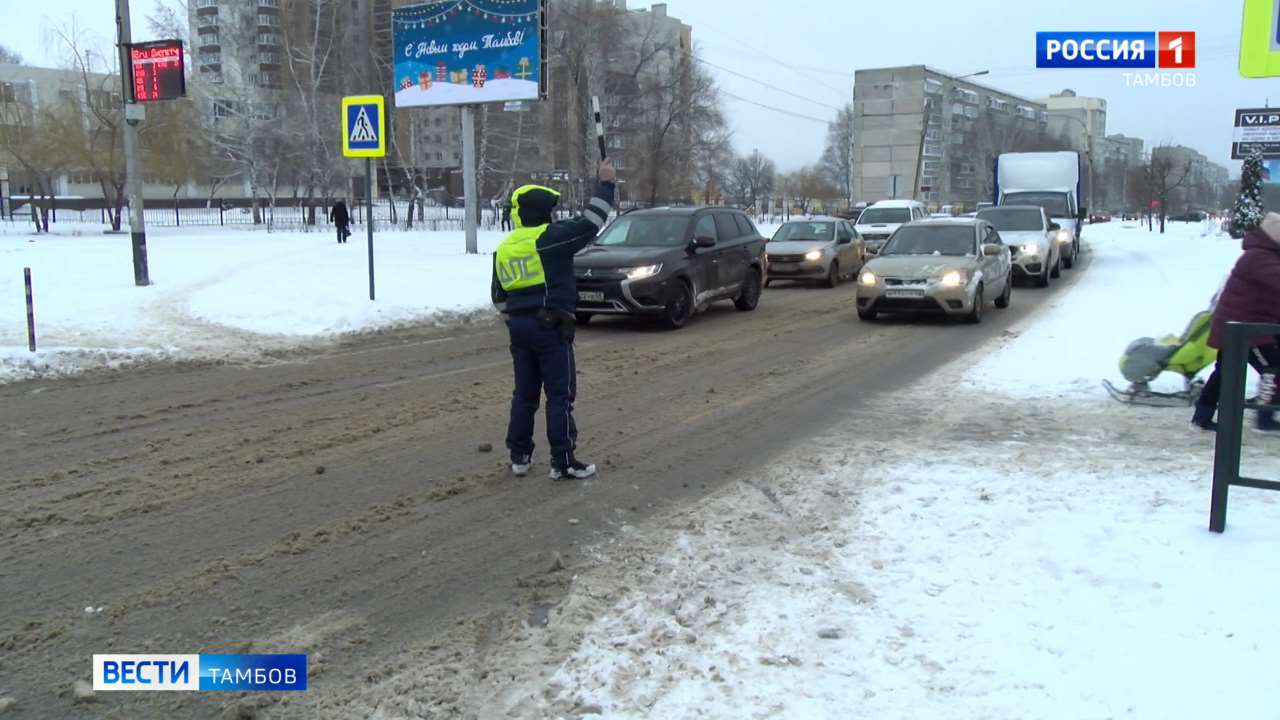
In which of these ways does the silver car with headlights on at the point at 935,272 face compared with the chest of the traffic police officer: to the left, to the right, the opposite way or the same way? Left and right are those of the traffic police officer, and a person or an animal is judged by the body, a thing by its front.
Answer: the opposite way

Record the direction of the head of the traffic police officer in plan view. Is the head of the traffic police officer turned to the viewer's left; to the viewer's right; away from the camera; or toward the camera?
away from the camera

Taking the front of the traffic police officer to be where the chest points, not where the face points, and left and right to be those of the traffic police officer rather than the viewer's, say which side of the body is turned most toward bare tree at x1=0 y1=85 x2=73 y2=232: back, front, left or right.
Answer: left

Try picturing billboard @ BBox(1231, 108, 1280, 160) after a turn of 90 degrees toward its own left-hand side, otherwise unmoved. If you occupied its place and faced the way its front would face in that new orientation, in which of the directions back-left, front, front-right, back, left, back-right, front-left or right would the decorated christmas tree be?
left

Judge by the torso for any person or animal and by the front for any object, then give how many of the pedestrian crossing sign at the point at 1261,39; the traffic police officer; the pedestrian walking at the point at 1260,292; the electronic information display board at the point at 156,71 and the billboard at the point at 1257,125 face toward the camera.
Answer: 3
